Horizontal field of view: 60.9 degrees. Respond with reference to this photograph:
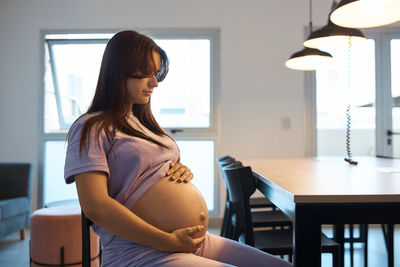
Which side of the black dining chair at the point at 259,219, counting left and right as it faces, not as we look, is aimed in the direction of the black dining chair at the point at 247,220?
right

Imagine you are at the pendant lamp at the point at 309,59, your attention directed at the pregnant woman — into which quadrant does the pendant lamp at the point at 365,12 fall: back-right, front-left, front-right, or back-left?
front-left

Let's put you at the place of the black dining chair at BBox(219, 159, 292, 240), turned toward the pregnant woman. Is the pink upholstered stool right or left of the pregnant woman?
right

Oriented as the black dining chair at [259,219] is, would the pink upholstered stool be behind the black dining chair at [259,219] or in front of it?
behind

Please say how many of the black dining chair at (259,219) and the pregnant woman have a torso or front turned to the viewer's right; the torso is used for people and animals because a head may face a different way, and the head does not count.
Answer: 2

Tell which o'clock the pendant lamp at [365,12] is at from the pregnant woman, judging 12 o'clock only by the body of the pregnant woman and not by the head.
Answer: The pendant lamp is roughly at 11 o'clock from the pregnant woman.

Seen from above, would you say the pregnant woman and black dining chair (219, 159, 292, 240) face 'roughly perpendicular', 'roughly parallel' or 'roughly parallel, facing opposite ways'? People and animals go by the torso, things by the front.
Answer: roughly parallel

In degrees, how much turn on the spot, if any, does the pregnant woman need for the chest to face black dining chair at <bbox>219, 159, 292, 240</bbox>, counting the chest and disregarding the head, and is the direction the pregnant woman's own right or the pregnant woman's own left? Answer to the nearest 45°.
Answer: approximately 45° to the pregnant woman's own left

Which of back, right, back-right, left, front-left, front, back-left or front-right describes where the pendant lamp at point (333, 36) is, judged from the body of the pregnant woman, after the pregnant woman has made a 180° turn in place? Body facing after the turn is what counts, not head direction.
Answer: back-right

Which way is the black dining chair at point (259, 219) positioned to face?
to the viewer's right

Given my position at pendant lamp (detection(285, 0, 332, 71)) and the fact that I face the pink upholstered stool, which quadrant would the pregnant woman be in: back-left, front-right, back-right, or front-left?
front-left

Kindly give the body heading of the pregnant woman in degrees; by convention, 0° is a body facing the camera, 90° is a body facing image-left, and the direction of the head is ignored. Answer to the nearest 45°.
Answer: approximately 270°
